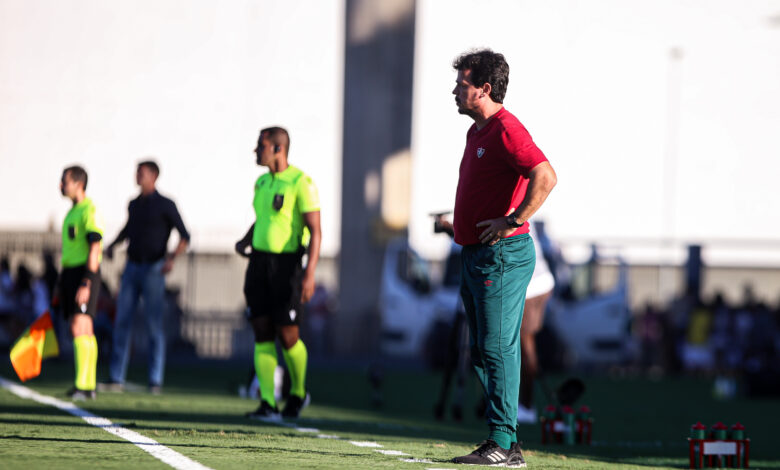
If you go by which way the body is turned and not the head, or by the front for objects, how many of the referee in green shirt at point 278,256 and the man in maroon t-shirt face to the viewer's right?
0

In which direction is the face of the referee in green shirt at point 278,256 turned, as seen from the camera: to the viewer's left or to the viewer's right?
to the viewer's left

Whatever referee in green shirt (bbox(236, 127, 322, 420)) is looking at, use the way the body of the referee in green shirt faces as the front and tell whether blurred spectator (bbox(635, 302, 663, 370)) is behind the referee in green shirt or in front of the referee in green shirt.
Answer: behind

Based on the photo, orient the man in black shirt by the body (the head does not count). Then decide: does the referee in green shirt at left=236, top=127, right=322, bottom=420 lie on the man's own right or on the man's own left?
on the man's own left

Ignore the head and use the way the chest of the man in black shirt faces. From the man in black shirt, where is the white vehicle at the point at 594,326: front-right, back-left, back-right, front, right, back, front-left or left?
back

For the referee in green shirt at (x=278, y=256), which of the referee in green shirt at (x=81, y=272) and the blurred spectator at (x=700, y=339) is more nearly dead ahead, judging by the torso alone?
the referee in green shirt

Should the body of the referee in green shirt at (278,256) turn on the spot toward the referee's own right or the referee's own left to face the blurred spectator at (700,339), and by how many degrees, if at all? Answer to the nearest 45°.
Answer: approximately 180°

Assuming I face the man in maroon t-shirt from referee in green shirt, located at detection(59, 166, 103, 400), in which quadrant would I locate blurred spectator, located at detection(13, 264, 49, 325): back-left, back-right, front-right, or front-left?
back-left

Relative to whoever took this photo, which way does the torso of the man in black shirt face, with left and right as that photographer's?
facing the viewer and to the left of the viewer

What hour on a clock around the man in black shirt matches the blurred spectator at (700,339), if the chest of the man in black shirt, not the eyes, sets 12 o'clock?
The blurred spectator is roughly at 6 o'clock from the man in black shirt.

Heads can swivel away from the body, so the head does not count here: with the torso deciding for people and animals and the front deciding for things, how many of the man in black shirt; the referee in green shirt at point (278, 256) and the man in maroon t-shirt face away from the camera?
0

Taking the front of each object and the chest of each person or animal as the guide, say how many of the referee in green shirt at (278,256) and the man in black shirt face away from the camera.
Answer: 0

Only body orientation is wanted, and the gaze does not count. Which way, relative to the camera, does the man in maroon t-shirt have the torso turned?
to the viewer's left
